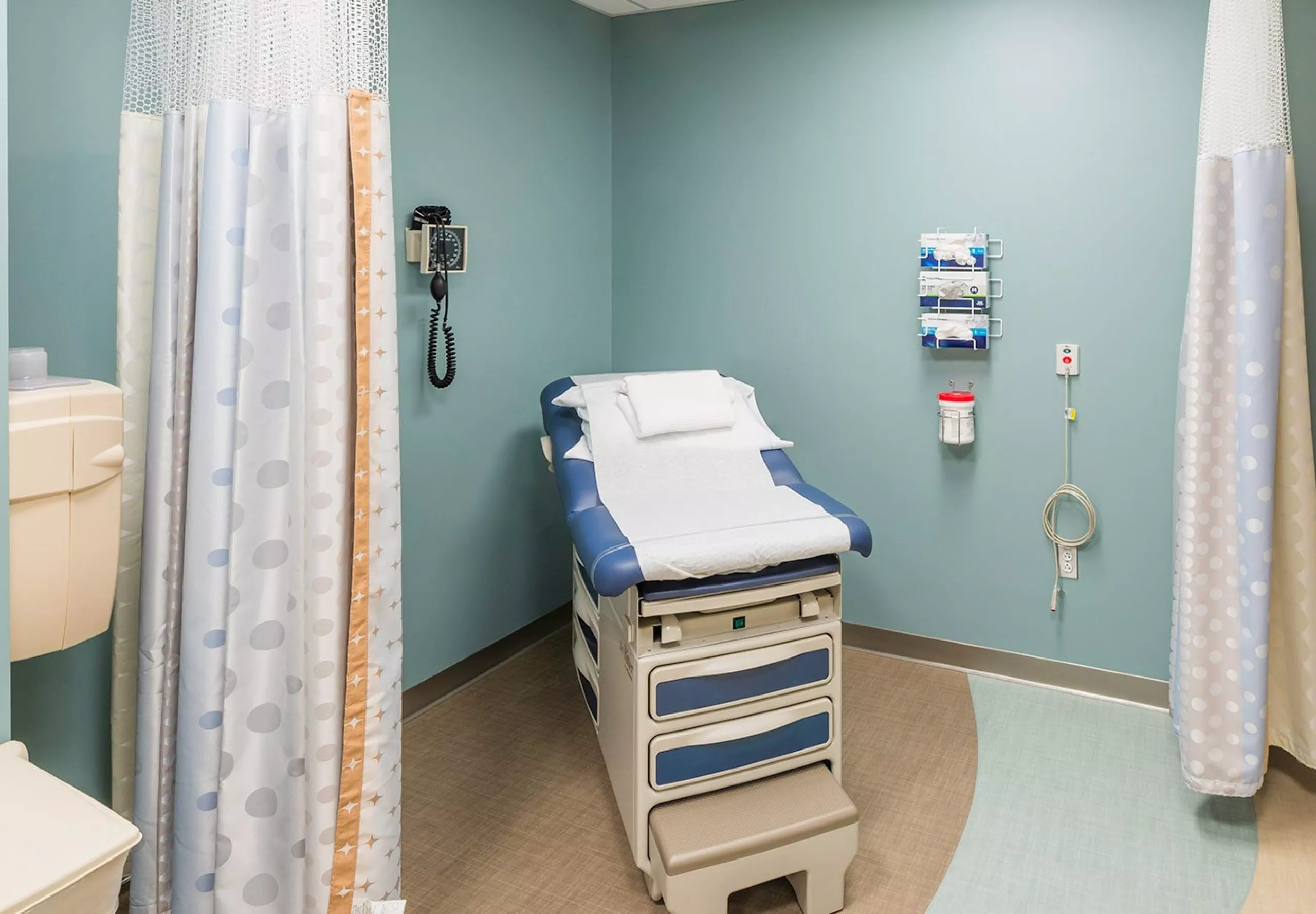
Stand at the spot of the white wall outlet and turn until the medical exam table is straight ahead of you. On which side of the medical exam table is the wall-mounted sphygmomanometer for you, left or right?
right

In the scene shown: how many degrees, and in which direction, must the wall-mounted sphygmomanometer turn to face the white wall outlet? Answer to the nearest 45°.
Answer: approximately 45° to its left

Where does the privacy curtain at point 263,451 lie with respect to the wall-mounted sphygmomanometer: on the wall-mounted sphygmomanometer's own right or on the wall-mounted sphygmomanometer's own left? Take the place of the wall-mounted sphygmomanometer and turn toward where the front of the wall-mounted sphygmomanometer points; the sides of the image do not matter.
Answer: on the wall-mounted sphygmomanometer's own right

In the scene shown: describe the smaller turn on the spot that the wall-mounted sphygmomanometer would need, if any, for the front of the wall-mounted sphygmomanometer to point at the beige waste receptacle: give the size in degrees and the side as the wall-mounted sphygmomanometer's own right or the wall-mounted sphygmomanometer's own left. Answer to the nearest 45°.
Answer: approximately 45° to the wall-mounted sphygmomanometer's own right

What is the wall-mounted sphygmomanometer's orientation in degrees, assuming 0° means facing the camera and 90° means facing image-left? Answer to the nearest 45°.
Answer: approximately 315°

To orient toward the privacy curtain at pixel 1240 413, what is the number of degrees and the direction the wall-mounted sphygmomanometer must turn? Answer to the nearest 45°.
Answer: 0° — it already faces it
